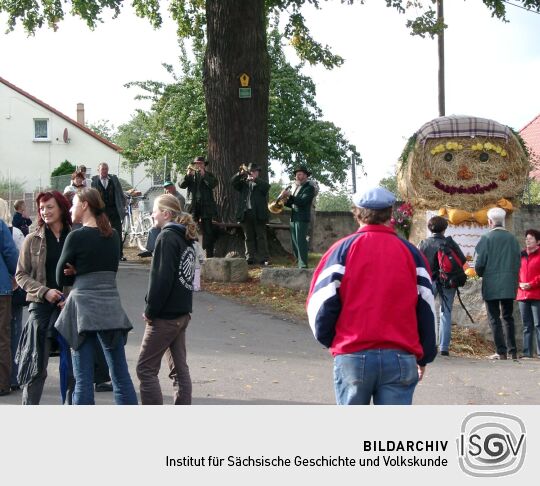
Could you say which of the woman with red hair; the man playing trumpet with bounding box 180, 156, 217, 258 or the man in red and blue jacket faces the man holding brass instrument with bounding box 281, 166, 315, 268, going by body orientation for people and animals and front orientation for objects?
the man in red and blue jacket

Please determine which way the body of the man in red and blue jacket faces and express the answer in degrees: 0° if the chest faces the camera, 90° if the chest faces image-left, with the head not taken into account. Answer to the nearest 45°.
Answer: approximately 180°

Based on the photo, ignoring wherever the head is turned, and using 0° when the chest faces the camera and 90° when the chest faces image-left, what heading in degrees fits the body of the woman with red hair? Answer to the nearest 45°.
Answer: approximately 315°

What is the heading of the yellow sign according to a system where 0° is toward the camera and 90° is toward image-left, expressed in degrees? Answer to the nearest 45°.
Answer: approximately 0°

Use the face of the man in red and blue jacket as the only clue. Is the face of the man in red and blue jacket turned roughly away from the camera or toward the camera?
away from the camera

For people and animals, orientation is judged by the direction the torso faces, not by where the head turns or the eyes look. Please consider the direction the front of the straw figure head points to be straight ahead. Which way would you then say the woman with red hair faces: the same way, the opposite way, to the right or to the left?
to the left

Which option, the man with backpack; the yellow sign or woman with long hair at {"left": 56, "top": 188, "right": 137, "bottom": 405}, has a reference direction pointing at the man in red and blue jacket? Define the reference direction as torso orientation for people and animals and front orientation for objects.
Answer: the yellow sign

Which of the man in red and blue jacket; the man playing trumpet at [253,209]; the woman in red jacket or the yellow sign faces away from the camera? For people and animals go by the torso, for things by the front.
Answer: the man in red and blue jacket

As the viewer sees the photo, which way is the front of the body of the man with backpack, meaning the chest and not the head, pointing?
away from the camera

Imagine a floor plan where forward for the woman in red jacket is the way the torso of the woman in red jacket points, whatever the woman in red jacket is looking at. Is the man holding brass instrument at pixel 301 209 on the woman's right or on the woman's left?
on the woman's right

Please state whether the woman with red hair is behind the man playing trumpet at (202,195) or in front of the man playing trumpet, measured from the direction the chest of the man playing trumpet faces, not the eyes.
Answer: in front

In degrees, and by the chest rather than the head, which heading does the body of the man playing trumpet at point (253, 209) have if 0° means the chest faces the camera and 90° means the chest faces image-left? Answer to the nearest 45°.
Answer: approximately 45°

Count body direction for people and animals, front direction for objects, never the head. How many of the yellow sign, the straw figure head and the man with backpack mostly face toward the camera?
2
